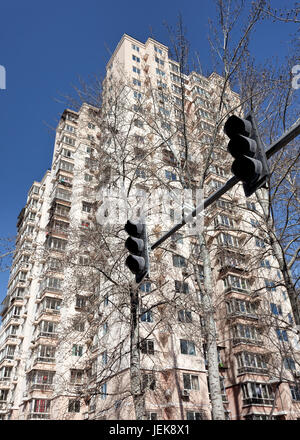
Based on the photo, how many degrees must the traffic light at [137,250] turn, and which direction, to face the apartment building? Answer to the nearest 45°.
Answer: approximately 135° to its right

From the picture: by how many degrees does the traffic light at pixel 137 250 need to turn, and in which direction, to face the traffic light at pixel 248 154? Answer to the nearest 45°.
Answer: approximately 90° to its left

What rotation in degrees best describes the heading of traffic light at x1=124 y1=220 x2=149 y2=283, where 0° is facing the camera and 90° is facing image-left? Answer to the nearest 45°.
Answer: approximately 45°

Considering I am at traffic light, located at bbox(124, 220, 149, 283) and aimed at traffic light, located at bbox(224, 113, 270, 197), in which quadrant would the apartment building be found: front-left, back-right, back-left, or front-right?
back-left

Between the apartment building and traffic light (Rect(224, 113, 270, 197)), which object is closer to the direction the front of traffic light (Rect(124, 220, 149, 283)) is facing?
the traffic light
